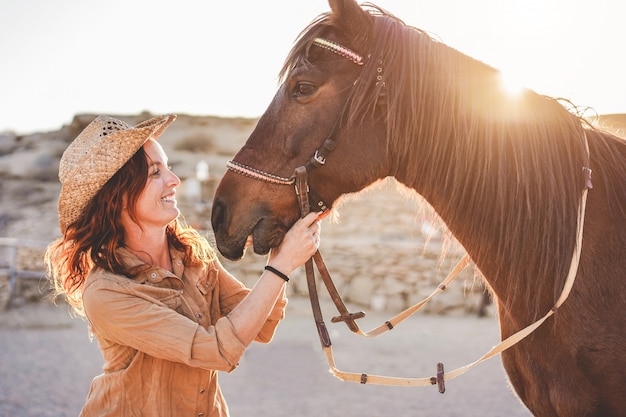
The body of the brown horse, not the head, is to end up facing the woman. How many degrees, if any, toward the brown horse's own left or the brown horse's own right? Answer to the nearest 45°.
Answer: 0° — it already faces them

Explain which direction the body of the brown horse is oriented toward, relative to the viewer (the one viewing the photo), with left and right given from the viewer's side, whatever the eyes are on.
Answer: facing to the left of the viewer

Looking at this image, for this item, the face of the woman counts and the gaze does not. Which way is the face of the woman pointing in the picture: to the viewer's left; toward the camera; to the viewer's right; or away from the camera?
to the viewer's right
